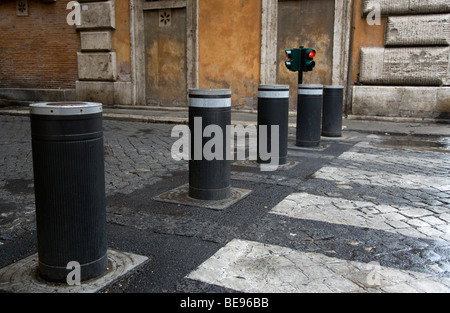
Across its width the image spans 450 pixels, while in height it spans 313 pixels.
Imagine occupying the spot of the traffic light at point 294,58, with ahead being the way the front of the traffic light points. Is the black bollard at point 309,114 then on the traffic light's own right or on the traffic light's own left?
on the traffic light's own left
